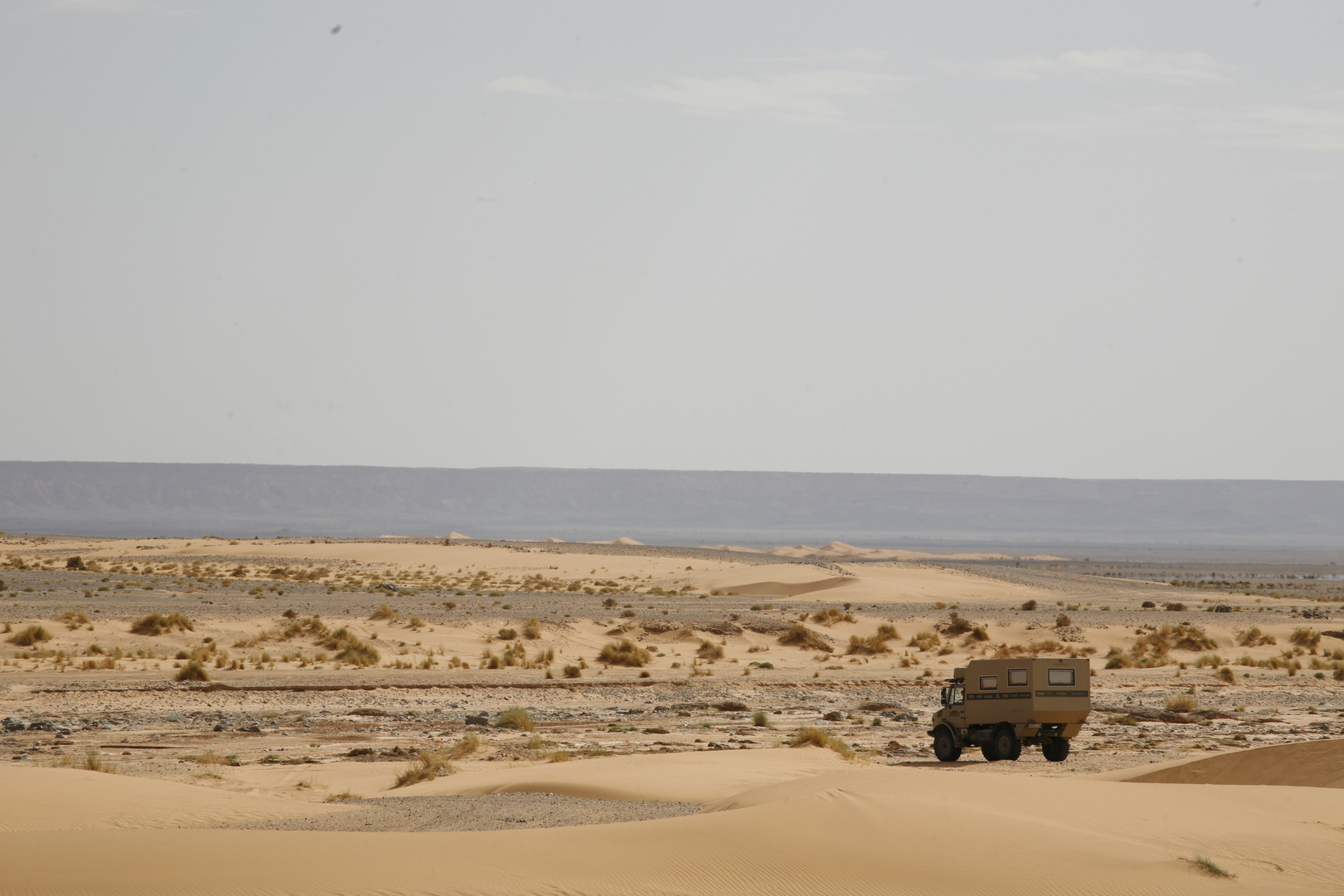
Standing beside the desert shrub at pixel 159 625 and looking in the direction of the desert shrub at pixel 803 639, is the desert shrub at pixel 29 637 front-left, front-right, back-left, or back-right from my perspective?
back-right

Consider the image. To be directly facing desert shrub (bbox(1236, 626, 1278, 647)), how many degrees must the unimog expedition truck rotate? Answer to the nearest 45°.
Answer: approximately 45° to its right

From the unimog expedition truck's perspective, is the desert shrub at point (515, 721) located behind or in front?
in front

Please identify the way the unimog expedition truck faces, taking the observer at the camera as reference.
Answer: facing away from the viewer and to the left of the viewer

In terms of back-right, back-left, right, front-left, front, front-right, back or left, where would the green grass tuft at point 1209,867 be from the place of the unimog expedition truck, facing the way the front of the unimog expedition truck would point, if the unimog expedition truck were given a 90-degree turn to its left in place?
front-left

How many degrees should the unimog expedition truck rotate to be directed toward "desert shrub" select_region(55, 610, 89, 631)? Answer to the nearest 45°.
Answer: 0° — it already faces it

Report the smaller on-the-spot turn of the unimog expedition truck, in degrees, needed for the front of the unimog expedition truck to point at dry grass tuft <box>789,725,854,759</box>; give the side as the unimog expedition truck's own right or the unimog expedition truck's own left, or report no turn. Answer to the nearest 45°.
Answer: approximately 45° to the unimog expedition truck's own left

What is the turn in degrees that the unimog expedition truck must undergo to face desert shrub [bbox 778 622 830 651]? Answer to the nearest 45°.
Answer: approximately 45° to its right

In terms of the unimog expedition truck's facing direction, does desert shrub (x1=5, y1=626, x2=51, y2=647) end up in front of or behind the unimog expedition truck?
in front
